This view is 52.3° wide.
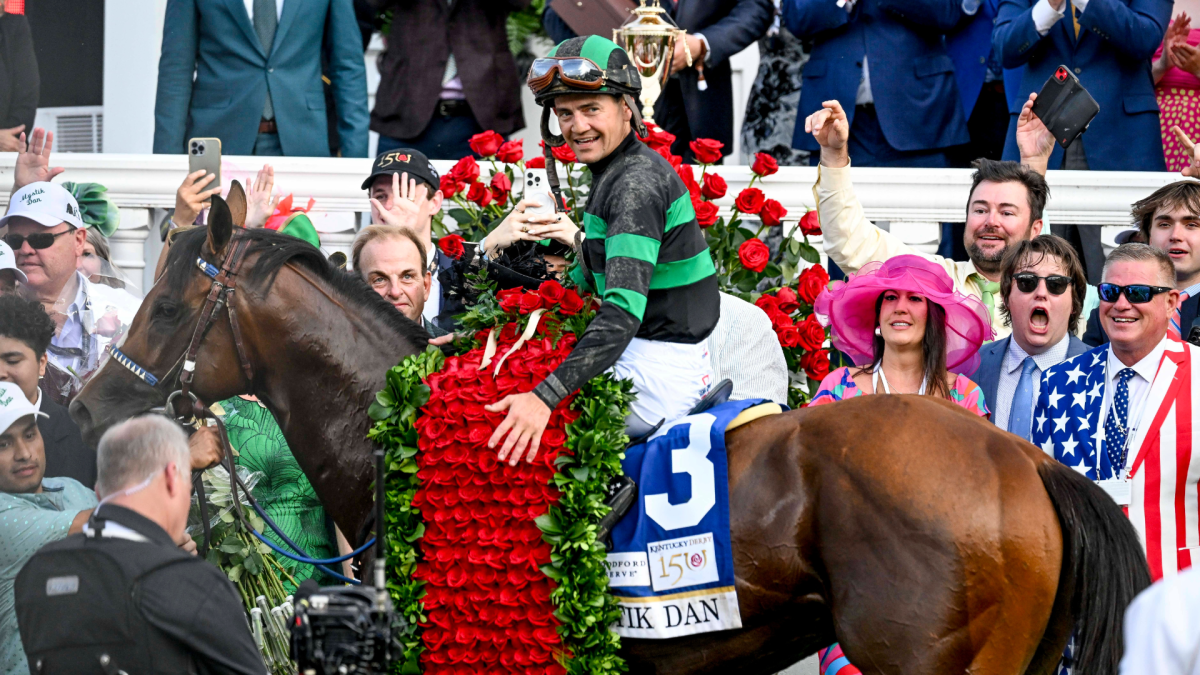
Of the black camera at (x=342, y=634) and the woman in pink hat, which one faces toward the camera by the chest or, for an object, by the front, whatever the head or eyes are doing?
the woman in pink hat

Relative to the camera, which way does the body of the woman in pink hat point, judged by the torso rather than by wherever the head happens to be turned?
toward the camera

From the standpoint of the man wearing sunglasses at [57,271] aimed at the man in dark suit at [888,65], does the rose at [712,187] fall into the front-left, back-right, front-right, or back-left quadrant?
front-right

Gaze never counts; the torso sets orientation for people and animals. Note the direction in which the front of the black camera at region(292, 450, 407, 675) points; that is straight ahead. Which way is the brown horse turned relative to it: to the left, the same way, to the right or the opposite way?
to the left

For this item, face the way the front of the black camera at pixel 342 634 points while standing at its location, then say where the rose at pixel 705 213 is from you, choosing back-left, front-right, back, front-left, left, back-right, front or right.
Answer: front-right

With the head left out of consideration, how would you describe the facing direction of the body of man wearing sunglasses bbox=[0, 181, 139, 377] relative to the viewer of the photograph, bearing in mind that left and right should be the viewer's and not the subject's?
facing the viewer and to the left of the viewer

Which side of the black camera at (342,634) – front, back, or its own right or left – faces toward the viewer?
back

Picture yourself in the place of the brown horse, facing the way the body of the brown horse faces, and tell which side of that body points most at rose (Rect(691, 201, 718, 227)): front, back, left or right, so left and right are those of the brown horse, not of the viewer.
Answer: right

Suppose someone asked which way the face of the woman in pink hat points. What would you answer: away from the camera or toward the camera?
toward the camera

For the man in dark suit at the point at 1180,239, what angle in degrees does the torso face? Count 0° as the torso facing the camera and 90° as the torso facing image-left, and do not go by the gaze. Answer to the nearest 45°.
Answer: approximately 0°

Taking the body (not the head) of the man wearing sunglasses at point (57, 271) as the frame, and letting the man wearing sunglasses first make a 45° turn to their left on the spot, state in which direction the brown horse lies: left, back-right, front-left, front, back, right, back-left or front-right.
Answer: front-left

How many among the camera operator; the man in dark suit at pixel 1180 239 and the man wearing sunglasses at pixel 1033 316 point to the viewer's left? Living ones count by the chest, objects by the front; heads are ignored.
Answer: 0

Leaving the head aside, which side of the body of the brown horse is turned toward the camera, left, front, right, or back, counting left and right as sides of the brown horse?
left

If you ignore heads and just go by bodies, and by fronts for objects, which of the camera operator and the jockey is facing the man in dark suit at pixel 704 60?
the camera operator

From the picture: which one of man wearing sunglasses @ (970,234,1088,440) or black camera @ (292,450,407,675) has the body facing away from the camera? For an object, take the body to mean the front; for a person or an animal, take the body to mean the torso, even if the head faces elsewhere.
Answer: the black camera

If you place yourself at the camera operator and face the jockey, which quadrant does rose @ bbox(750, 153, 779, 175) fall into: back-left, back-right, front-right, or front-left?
front-left

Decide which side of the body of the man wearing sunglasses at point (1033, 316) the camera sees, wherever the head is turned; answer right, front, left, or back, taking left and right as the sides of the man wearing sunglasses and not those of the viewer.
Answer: front

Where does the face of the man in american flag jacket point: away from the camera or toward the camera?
toward the camera

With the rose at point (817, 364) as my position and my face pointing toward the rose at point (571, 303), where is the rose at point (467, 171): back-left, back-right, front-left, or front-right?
front-right
